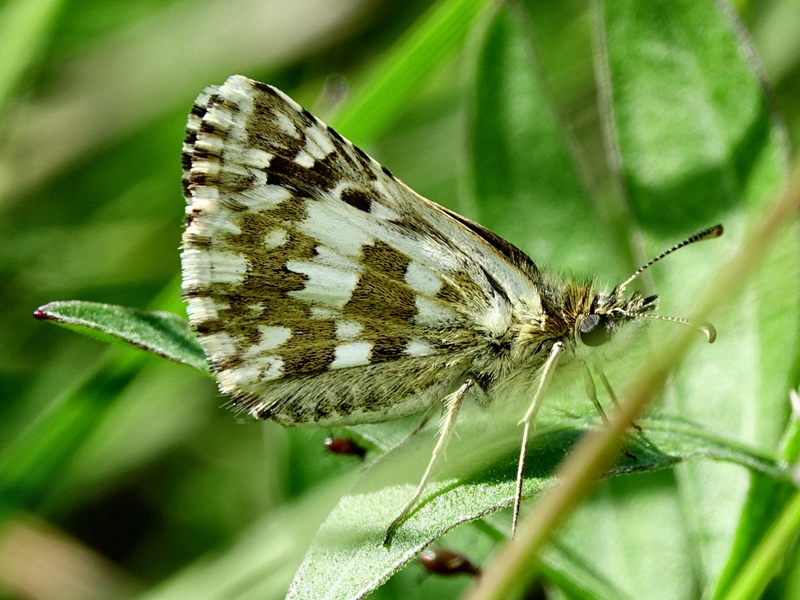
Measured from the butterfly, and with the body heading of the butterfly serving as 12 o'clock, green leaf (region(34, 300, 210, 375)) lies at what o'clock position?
The green leaf is roughly at 5 o'clock from the butterfly.

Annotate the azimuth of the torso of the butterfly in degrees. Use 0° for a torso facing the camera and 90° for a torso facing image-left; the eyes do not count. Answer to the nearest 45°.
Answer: approximately 270°
